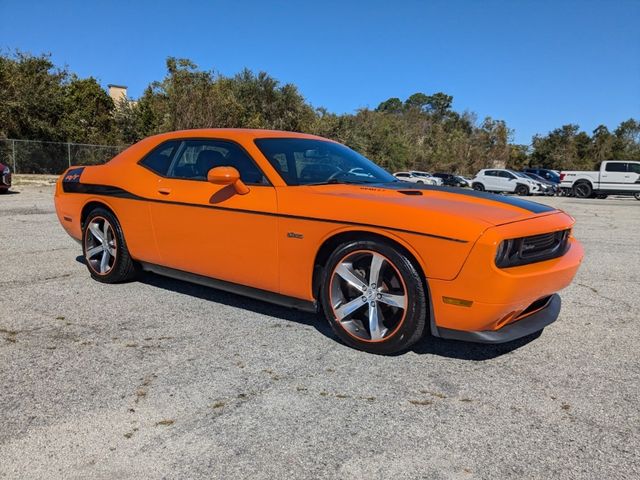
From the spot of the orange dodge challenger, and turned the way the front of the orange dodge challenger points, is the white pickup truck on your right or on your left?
on your left

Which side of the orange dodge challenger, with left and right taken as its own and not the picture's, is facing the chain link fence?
back

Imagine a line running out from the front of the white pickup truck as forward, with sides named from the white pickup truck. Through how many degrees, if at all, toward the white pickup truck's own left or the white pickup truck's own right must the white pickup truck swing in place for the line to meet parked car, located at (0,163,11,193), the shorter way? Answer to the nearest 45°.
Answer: approximately 135° to the white pickup truck's own right

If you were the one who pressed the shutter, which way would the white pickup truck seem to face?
facing to the right of the viewer

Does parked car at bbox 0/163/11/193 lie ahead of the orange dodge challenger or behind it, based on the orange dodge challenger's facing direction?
behind

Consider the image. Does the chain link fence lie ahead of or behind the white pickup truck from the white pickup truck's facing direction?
behind
